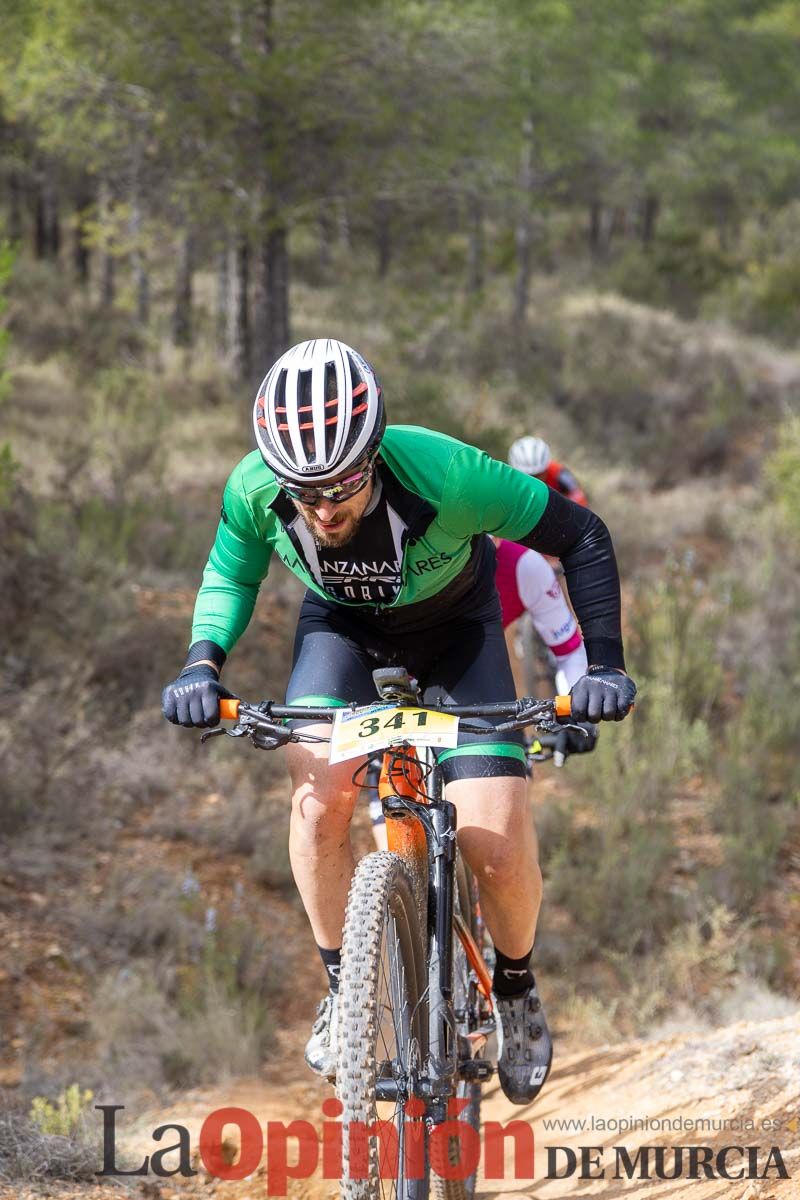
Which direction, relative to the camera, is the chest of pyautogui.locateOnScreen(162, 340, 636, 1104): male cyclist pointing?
toward the camera

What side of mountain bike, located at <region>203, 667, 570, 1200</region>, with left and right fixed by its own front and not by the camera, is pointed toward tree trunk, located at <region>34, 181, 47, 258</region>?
back

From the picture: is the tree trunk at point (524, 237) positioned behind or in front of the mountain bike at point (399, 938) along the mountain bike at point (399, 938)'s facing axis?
behind

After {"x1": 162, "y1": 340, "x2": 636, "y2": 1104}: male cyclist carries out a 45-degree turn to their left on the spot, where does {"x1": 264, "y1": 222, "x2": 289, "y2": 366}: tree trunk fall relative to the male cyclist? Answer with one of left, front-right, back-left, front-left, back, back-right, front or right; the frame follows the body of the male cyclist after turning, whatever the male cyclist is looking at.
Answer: back-left

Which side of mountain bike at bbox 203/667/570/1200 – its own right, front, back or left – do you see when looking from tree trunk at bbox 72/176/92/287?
back

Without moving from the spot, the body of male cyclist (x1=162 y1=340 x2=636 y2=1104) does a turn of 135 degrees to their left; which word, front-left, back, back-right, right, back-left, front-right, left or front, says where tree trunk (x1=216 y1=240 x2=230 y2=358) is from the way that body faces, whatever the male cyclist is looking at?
front-left

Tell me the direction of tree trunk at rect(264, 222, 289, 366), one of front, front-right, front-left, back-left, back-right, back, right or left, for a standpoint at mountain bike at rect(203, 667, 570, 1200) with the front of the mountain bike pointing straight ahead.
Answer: back

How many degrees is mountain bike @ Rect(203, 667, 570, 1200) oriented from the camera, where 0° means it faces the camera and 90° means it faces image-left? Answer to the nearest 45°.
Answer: approximately 0°

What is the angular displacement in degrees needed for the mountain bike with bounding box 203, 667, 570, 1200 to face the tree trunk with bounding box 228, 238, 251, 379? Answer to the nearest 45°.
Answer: approximately 180°

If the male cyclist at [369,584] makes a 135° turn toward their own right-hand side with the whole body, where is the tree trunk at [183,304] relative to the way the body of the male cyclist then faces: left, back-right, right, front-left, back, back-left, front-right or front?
front-right

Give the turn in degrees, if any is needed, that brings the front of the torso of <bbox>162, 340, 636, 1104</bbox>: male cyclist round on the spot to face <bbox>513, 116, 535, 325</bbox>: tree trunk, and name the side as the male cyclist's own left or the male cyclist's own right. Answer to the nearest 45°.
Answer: approximately 180°

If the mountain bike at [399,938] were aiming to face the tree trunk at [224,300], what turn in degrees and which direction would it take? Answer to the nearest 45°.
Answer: approximately 180°
